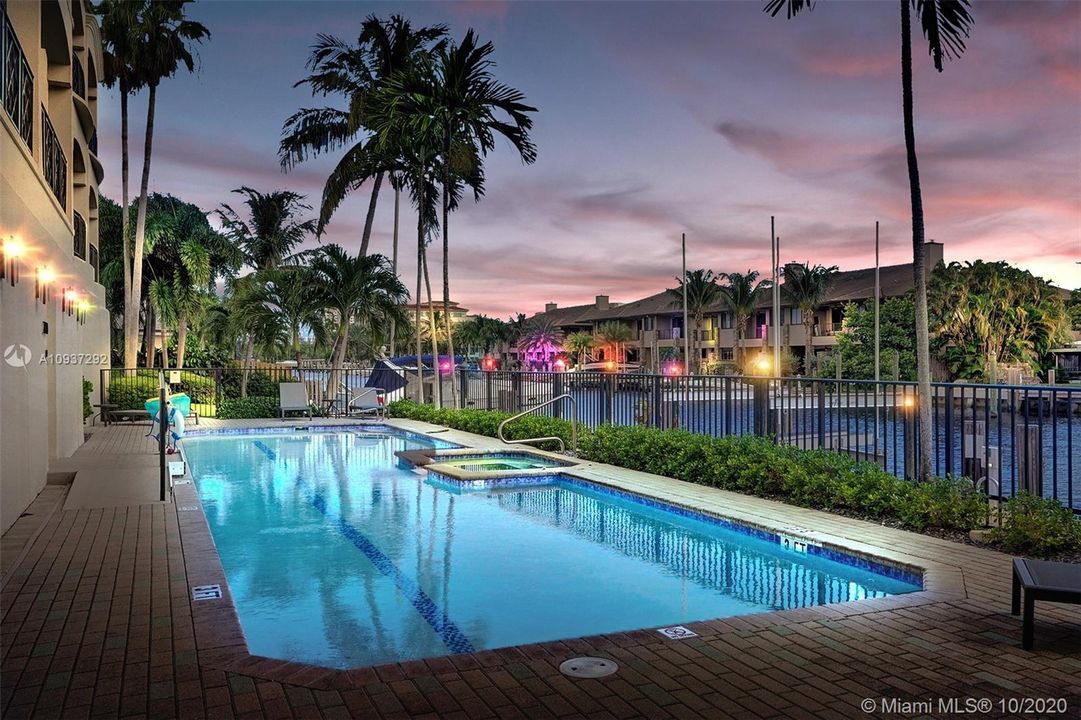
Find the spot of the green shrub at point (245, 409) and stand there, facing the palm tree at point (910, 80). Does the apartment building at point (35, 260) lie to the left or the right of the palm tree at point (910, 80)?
right

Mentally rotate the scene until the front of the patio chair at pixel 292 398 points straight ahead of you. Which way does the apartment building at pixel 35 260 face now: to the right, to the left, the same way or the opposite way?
to the left

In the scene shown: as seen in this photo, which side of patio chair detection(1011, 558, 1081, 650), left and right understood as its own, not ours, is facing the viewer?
left

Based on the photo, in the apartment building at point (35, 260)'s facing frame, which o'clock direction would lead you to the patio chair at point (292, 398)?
The patio chair is roughly at 10 o'clock from the apartment building.

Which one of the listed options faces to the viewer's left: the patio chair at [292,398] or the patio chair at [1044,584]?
the patio chair at [1044,584]

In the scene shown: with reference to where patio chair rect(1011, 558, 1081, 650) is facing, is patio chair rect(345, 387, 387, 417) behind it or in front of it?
in front

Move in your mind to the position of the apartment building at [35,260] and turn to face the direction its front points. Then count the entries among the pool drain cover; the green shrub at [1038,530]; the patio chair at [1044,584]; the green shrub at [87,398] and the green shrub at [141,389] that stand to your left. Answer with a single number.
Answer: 2

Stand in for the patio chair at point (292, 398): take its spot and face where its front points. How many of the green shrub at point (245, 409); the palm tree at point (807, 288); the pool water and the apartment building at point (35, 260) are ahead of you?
2

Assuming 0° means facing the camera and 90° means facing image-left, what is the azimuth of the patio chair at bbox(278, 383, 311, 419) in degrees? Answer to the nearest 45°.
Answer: approximately 0°

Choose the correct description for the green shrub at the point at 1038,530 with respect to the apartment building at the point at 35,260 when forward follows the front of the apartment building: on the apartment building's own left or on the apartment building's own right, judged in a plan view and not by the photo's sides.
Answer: on the apartment building's own right

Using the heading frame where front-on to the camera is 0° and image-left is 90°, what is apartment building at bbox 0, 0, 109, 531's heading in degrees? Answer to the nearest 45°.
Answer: approximately 270°

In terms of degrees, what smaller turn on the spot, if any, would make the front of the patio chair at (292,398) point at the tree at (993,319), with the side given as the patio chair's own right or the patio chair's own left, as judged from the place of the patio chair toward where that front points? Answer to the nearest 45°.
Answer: approximately 90° to the patio chair's own left

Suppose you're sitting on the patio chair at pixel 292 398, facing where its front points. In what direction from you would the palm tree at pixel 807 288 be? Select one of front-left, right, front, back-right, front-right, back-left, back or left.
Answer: back-left

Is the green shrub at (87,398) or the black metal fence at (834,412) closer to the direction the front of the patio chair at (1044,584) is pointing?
the green shrub

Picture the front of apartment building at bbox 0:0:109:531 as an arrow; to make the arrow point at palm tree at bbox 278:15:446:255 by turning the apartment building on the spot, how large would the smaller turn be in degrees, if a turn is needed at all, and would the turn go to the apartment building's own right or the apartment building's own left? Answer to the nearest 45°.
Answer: approximately 45° to the apartment building's own left
